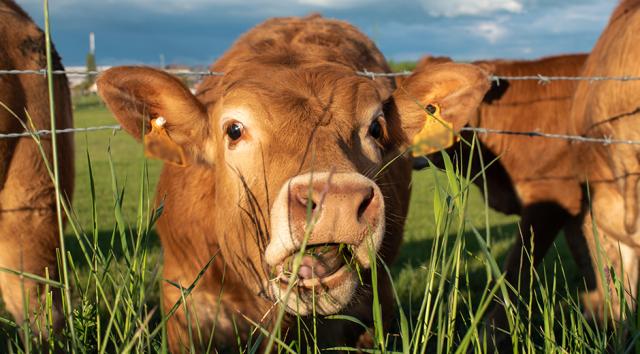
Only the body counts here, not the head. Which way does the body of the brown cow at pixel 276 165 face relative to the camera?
toward the camera
